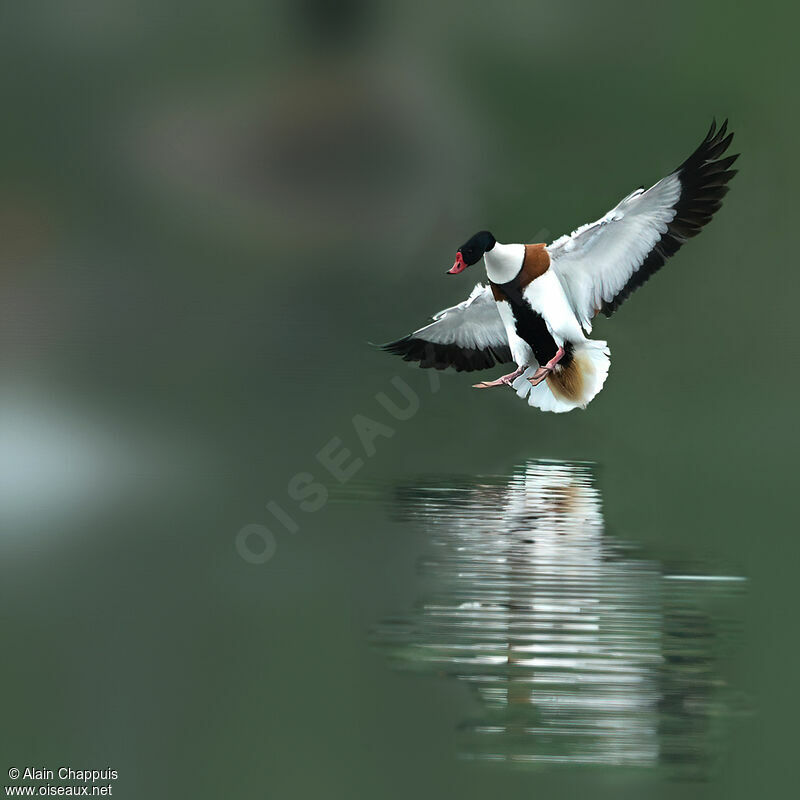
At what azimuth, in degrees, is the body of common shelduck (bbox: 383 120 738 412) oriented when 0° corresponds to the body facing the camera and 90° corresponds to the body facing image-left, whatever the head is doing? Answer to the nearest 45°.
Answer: approximately 45°
